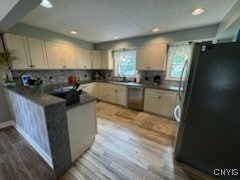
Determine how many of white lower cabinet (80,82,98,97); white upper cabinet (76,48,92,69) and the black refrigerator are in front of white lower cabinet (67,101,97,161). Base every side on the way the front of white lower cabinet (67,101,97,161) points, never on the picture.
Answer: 1

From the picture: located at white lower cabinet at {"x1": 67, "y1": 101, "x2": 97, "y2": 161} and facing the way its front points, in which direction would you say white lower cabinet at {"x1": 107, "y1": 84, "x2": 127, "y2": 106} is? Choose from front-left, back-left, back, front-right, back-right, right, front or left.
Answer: left

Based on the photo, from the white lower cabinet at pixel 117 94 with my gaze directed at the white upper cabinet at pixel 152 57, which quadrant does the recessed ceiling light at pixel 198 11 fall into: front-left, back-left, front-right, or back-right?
front-right

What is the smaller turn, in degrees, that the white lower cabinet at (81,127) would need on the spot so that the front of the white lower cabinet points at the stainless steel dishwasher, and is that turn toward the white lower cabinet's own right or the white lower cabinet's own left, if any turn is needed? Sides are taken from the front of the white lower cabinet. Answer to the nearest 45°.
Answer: approximately 90° to the white lower cabinet's own left

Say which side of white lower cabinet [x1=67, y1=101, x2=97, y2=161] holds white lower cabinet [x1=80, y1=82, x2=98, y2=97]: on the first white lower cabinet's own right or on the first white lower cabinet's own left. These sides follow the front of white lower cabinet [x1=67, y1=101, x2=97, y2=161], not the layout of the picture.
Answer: on the first white lower cabinet's own left

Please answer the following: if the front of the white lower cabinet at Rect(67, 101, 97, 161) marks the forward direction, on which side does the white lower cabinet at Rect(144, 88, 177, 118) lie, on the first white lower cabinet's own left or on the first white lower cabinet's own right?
on the first white lower cabinet's own left

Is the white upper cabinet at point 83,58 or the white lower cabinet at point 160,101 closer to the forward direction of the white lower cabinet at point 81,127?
the white lower cabinet

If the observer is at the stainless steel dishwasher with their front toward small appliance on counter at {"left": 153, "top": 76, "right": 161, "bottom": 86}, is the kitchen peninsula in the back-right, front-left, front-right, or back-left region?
back-right

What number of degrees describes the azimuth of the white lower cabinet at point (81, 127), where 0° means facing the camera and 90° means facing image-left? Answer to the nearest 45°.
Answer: approximately 315°

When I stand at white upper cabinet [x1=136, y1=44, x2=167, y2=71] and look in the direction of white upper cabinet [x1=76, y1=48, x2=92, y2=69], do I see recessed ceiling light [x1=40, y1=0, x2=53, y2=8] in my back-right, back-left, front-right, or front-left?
front-left

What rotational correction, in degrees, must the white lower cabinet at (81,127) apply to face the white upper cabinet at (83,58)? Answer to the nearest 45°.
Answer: approximately 135° to its left
